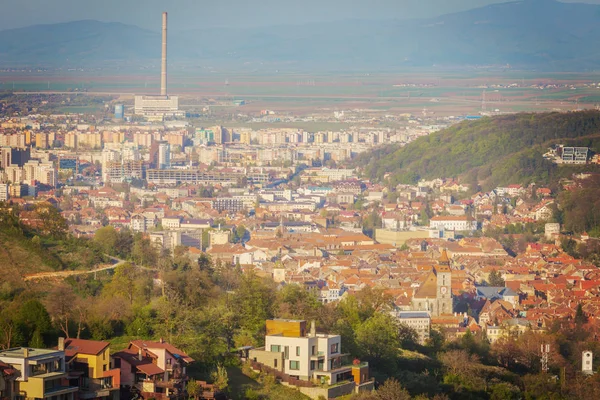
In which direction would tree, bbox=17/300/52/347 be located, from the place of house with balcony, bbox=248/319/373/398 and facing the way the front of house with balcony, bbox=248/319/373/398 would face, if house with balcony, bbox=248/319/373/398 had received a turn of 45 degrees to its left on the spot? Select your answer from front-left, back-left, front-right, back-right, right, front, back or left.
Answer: back

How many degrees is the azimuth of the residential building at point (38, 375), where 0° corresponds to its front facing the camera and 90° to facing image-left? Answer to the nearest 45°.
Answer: approximately 315°

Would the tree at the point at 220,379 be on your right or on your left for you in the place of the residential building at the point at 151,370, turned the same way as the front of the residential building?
on your left

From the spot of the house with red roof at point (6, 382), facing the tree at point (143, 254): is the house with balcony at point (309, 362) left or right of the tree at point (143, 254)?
right

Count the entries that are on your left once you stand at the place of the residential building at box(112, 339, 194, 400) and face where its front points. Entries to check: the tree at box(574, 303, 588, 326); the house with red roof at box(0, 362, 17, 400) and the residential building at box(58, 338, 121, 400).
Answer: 1

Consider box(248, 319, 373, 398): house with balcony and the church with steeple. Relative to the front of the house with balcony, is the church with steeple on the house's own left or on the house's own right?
on the house's own left

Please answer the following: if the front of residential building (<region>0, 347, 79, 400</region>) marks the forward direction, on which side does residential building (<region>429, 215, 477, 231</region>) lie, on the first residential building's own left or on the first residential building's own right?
on the first residential building's own left

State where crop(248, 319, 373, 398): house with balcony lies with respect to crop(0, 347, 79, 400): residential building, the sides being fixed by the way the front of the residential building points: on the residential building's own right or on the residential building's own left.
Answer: on the residential building's own left

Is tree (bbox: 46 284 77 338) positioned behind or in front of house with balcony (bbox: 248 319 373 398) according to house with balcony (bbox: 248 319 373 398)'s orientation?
behind

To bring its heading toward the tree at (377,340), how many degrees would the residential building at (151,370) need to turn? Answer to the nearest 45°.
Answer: approximately 90° to its left
